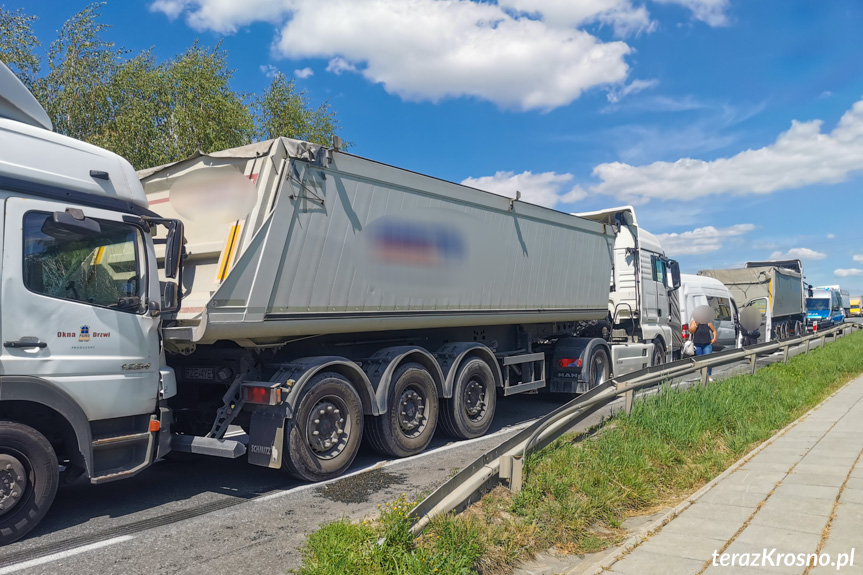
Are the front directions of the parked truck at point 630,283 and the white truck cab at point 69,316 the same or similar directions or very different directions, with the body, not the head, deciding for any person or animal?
same or similar directions

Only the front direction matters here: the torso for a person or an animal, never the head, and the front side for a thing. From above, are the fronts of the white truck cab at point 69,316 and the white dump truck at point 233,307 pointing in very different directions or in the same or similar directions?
same or similar directions

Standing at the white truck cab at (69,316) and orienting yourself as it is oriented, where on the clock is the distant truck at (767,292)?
The distant truck is roughly at 11 o'clock from the white truck cab.

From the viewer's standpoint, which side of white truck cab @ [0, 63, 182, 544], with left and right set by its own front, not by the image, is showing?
right

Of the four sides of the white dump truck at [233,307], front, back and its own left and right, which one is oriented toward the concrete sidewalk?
right

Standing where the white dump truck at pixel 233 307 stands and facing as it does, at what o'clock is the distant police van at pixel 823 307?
The distant police van is roughly at 12 o'clock from the white dump truck.

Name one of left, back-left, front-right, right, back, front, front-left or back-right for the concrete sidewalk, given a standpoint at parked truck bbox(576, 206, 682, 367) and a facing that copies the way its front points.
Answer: back-right

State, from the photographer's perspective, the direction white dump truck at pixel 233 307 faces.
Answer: facing away from the viewer and to the right of the viewer

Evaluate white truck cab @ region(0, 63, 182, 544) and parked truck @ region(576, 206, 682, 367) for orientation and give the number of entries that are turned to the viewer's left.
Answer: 0

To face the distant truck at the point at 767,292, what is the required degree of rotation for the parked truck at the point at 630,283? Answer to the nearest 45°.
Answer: approximately 45° to its left

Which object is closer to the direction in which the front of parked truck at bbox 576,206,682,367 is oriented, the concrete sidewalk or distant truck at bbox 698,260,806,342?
the distant truck

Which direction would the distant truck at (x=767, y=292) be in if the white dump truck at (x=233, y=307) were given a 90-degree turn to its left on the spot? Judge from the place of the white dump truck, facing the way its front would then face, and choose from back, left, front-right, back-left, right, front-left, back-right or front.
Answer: right

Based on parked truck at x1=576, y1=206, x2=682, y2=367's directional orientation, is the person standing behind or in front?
in front
